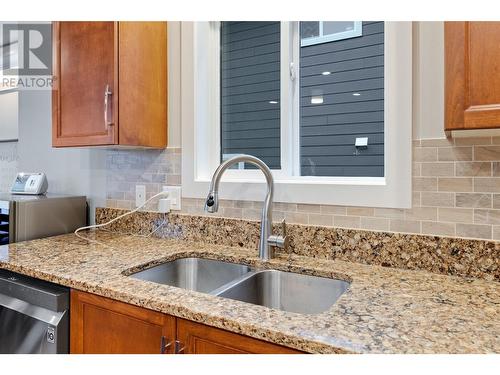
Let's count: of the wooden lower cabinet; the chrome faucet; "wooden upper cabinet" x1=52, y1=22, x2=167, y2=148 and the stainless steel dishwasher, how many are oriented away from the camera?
0

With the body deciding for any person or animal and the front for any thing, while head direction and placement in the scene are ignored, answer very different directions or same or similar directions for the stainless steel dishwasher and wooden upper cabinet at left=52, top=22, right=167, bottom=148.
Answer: same or similar directions

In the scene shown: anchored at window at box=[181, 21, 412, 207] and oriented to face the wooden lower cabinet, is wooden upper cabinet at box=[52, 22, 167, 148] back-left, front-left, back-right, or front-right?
front-right

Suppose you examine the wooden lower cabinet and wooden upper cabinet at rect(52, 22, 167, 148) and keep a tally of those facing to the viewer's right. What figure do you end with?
0

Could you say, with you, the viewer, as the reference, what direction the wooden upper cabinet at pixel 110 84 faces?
facing the viewer and to the left of the viewer

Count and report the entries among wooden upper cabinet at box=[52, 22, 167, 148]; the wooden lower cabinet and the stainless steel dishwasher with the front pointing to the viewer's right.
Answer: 0

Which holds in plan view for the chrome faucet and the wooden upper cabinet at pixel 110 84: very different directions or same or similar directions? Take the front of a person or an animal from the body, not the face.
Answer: same or similar directions

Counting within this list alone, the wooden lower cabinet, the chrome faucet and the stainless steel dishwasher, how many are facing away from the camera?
0

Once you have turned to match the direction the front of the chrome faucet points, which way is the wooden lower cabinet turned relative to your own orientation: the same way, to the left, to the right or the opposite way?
the same way
